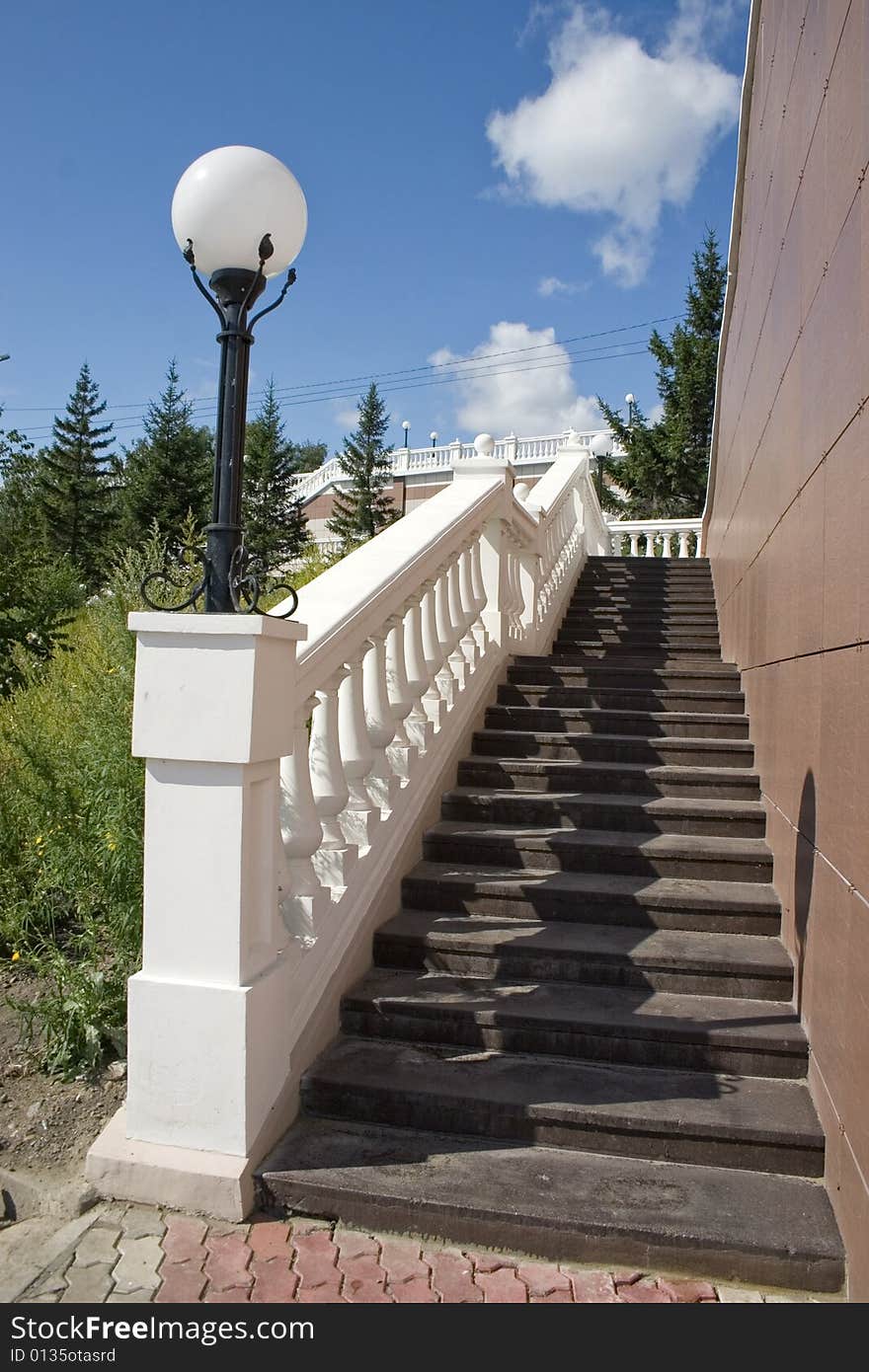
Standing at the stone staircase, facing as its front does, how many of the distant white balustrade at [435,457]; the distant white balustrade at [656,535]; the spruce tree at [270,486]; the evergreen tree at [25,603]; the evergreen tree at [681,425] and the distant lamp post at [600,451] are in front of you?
0

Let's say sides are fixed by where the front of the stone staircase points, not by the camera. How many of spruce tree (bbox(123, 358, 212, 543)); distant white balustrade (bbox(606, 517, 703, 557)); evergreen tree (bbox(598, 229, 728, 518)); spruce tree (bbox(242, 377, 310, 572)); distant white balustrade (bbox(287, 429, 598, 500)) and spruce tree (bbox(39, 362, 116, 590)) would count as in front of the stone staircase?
0

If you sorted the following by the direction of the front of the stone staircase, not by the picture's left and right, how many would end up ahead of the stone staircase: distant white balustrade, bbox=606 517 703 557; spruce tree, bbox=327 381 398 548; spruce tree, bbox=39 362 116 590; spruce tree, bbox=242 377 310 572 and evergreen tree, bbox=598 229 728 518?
0

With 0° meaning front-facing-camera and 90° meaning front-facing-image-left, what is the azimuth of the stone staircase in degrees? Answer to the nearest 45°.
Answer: approximately 0°

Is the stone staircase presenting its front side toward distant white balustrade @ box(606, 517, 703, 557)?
no

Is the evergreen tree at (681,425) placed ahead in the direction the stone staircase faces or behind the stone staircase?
behind

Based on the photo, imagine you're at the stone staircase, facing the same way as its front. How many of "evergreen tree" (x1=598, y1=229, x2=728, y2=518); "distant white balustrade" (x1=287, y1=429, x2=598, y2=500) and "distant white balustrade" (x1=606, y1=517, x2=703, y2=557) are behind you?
3

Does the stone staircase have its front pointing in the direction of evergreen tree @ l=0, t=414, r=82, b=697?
no

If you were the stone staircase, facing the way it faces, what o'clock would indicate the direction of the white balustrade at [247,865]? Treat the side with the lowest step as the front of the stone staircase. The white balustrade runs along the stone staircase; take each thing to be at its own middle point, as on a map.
The white balustrade is roughly at 2 o'clock from the stone staircase.

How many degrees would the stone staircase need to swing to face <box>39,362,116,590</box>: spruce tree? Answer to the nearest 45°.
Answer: approximately 135° to its right

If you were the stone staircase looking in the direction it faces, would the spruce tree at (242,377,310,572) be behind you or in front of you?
behind

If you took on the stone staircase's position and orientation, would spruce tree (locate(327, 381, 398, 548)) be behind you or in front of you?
behind

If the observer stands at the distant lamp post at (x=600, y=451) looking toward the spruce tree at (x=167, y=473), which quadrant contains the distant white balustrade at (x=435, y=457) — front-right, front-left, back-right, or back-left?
front-right

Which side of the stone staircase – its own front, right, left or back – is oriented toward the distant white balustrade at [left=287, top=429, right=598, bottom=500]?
back

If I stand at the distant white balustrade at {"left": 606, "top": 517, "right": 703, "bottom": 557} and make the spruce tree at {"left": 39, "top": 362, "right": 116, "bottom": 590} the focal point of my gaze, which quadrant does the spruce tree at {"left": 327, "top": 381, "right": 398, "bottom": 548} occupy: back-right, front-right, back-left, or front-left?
front-right

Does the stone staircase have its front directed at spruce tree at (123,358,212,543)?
no
